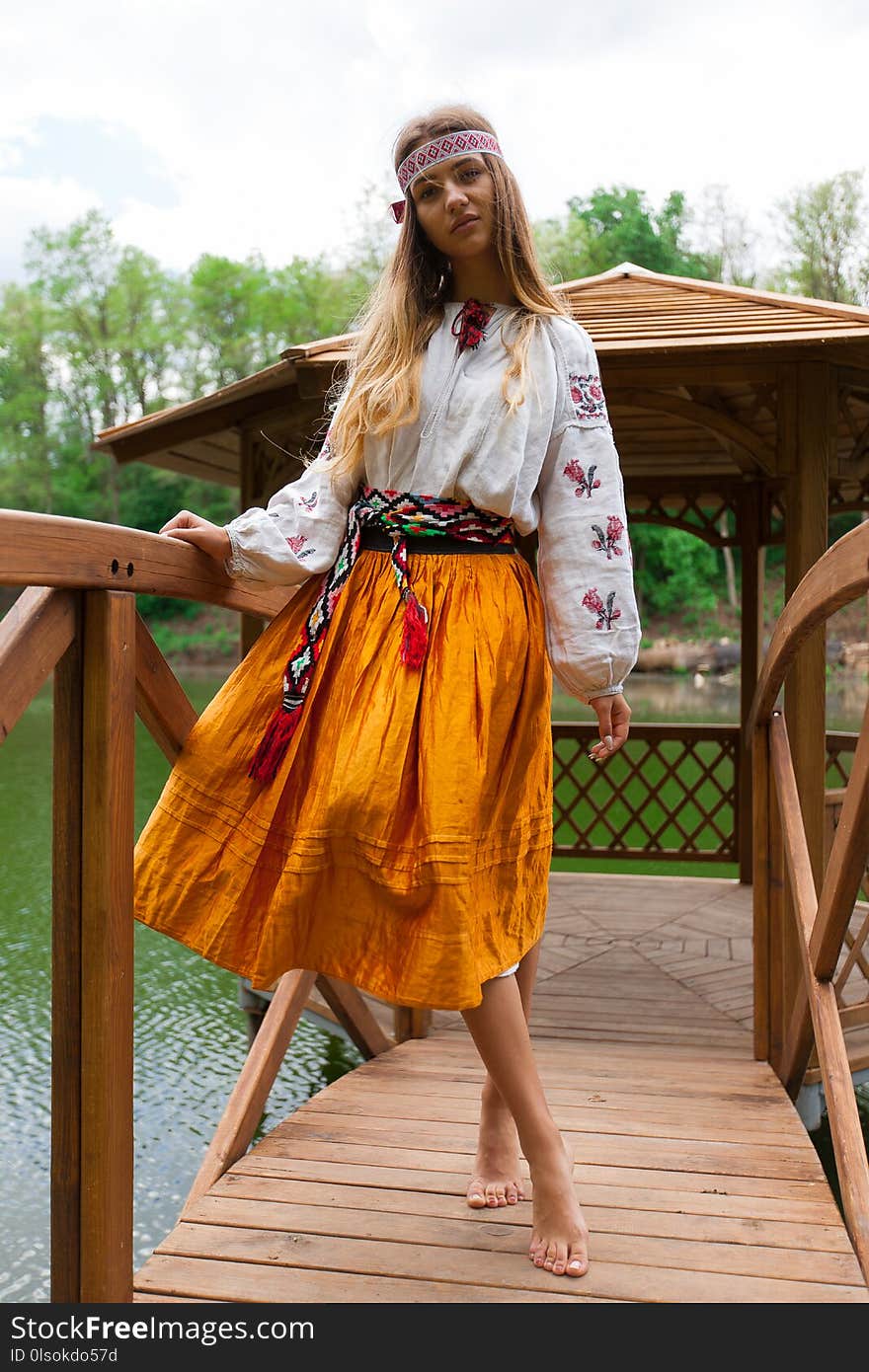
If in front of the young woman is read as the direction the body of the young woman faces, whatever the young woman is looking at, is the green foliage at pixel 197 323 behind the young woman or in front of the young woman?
behind

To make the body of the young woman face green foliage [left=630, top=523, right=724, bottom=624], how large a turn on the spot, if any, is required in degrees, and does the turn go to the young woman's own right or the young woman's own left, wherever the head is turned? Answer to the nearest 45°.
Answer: approximately 180°

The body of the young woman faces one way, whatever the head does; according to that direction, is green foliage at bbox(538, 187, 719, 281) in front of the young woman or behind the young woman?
behind

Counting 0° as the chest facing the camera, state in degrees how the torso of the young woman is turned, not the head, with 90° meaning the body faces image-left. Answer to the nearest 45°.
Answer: approximately 0°

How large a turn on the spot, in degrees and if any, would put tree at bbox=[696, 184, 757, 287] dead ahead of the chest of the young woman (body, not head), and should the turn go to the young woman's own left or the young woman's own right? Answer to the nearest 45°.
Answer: approximately 180°

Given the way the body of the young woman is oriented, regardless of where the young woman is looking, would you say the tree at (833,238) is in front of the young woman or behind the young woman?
behind

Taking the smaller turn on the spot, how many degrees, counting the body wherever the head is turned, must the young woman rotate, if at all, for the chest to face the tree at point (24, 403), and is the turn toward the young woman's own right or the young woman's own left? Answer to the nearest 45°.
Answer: approximately 180°
